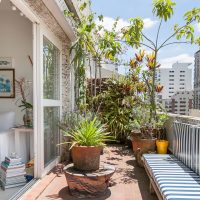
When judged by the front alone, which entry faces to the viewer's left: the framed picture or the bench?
the bench

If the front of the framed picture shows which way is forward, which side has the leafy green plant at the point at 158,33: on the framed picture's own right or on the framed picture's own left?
on the framed picture's own left

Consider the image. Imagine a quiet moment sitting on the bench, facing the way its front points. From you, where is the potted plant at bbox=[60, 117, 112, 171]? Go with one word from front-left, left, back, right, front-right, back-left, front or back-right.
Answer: front

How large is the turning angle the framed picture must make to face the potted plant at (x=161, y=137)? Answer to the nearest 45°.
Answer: approximately 45° to its left

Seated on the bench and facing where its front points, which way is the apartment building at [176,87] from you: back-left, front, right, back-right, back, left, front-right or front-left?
right

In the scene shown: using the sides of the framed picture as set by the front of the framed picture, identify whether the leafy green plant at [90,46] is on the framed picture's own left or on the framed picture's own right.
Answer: on the framed picture's own left

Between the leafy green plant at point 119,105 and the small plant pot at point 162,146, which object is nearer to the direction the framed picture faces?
the small plant pot

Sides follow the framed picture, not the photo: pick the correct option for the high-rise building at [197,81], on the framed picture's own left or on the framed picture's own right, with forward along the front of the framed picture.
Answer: on the framed picture's own left

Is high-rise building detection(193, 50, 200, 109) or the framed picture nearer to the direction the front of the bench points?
the framed picture

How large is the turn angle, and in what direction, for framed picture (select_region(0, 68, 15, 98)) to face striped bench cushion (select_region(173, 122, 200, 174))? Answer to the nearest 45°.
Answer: approximately 45° to its left

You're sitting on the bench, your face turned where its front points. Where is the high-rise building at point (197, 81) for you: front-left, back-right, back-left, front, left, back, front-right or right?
right

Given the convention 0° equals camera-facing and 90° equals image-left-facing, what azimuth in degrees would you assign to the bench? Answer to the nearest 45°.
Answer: approximately 90°

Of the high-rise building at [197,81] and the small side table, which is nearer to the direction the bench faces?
the small side table
